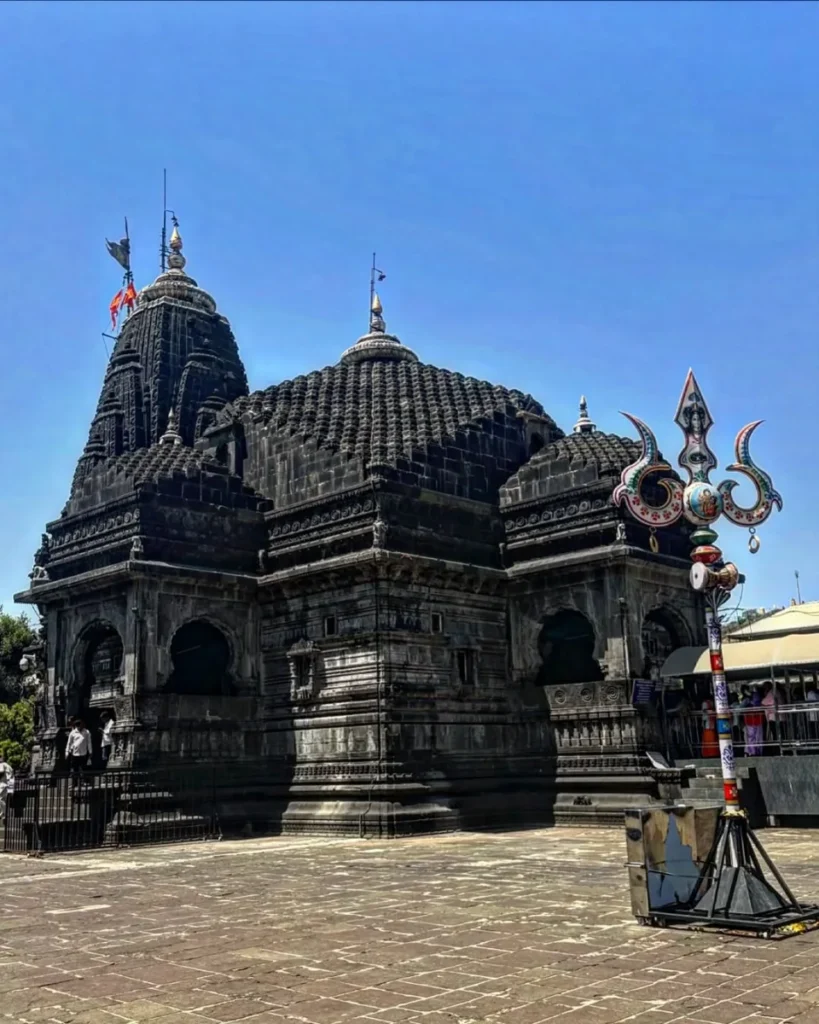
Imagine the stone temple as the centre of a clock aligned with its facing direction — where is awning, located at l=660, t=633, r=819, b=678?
The awning is roughly at 11 o'clock from the stone temple.

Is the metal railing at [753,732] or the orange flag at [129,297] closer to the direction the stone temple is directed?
the metal railing

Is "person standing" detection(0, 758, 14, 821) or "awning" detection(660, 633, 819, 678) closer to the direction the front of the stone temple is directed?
the awning

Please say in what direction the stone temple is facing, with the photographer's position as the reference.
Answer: facing the viewer and to the right of the viewer

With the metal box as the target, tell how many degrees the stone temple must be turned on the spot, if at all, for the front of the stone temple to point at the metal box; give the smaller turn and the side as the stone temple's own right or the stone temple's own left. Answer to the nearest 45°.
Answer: approximately 45° to the stone temple's own right

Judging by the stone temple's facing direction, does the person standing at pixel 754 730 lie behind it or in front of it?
in front
